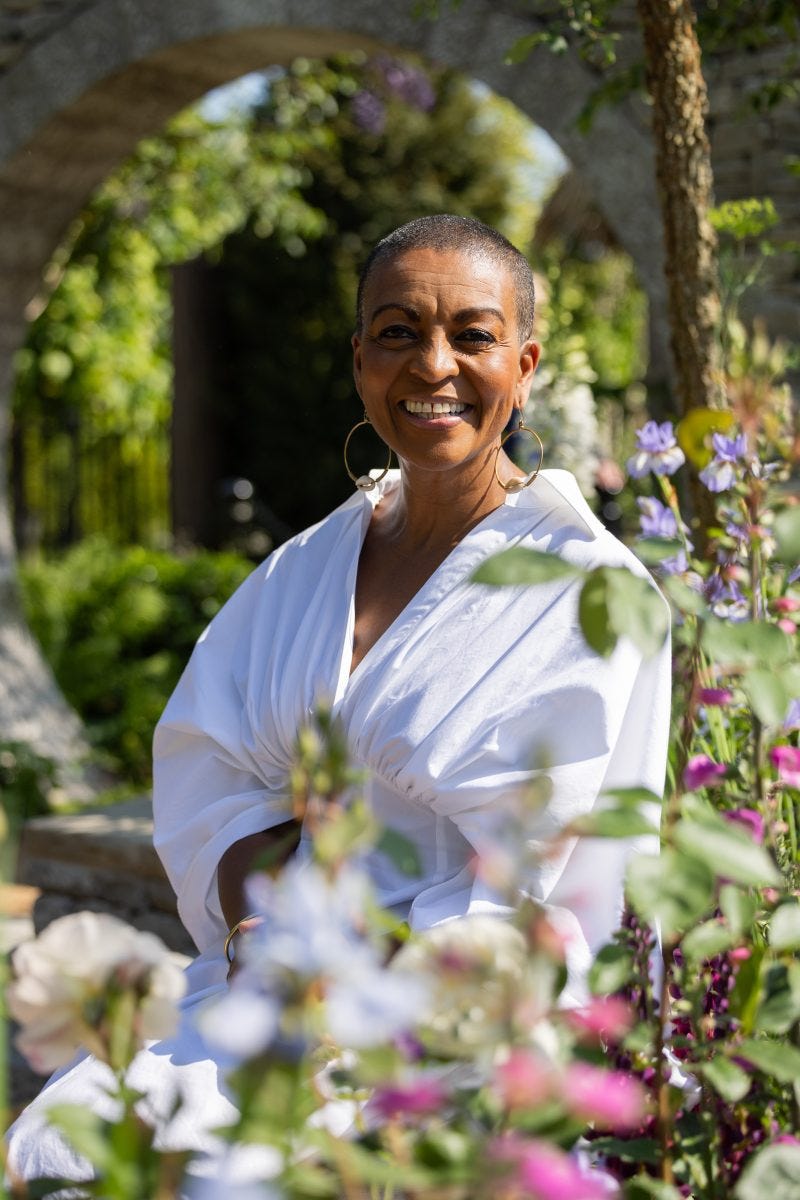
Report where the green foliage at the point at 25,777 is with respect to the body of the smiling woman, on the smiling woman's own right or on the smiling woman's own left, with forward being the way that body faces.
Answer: on the smiling woman's own right

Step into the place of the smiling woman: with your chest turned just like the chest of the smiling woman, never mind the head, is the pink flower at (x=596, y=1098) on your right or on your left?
on your left

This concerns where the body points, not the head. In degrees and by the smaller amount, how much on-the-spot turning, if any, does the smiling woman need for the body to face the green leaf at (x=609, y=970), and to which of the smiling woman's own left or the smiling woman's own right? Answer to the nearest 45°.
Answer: approximately 45° to the smiling woman's own left

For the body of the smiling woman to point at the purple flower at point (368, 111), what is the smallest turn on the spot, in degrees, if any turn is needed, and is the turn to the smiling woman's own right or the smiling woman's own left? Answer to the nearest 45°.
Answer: approximately 135° to the smiling woman's own right

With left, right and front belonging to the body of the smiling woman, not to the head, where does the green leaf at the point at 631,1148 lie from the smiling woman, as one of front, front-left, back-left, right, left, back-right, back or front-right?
front-left

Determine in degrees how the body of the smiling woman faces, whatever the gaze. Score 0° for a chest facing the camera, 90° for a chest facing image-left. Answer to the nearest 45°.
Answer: approximately 45°

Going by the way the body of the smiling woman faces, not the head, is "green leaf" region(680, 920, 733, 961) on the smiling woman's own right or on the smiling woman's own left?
on the smiling woman's own left

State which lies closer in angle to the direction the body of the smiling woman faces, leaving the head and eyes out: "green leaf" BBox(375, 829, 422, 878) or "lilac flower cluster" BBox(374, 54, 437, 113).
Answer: the green leaf

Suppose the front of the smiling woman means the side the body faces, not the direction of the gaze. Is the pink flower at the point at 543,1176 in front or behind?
in front

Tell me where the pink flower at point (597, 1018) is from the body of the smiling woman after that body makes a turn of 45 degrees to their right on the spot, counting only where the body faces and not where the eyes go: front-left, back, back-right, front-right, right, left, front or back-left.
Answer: left

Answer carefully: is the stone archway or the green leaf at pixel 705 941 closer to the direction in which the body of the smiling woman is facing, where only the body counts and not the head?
the green leaf

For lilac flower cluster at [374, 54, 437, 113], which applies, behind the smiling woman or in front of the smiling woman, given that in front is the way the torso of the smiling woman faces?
behind

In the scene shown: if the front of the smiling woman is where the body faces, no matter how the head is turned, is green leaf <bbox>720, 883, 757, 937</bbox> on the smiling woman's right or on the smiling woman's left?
on the smiling woman's left

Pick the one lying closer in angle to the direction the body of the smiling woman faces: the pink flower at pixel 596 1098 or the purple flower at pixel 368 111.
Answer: the pink flower

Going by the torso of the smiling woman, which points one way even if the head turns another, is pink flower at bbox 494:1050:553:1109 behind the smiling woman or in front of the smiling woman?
in front

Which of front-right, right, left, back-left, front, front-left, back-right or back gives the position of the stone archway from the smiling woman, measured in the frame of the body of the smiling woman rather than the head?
back-right
